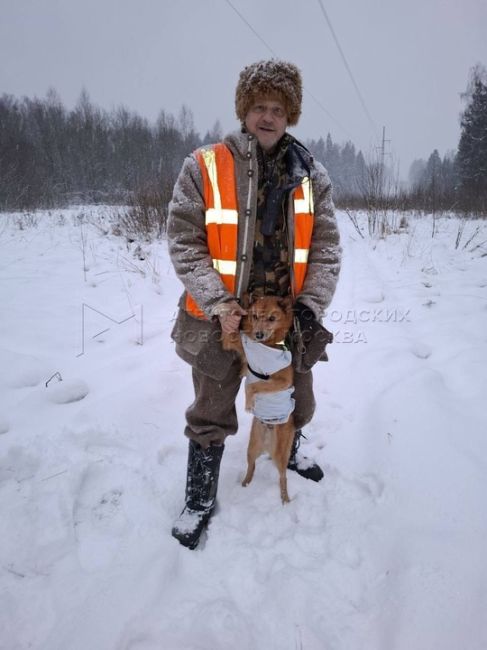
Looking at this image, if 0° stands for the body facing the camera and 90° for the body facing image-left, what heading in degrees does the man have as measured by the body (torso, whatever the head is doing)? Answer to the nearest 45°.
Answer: approximately 0°

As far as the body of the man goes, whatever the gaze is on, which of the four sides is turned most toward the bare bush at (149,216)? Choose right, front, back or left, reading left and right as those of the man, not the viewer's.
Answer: back

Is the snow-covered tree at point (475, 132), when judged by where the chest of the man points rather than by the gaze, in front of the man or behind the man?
behind

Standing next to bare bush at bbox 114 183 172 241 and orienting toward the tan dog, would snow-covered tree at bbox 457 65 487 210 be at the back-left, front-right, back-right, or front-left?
back-left
